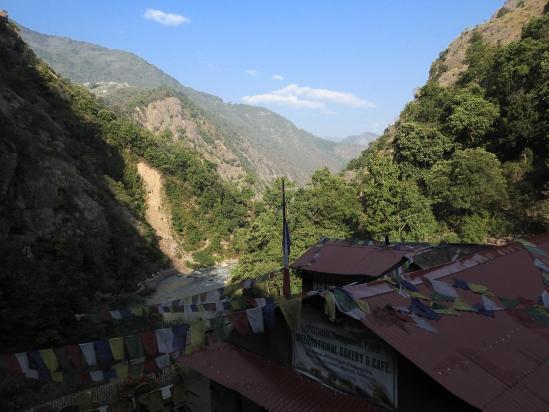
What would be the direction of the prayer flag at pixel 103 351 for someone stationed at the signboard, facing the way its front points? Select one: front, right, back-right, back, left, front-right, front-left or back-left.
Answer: front-right

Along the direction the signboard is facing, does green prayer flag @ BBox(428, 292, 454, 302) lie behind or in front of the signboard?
behind

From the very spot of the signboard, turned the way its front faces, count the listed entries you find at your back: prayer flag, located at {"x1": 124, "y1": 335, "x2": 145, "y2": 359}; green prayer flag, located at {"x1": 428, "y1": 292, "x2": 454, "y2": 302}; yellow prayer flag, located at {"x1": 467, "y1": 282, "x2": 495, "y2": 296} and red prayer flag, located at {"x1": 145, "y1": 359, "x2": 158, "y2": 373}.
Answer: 2

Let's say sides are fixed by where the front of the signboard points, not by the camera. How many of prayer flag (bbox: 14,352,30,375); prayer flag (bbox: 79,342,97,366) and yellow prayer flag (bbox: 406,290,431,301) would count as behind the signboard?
1

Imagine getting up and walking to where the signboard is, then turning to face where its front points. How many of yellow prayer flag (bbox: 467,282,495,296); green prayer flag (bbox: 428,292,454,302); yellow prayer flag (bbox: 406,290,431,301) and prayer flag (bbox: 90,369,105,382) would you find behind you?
3

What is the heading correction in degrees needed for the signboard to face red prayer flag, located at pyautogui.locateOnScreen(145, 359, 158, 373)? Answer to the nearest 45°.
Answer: approximately 45° to its right

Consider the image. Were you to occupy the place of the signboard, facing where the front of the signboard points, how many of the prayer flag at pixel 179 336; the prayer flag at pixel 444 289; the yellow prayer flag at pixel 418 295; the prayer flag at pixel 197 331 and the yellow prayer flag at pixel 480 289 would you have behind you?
3

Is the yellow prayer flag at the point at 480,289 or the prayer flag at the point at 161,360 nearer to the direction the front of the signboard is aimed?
the prayer flag

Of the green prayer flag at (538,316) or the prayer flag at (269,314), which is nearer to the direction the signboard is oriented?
the prayer flag

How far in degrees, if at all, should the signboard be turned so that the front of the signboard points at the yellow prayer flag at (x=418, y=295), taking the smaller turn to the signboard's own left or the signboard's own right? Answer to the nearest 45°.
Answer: approximately 180°

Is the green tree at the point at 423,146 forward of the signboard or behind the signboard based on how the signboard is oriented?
behind

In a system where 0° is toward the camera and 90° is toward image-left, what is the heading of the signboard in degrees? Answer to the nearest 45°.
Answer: approximately 45°

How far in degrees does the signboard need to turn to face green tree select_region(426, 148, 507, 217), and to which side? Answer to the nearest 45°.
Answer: approximately 135° to its right

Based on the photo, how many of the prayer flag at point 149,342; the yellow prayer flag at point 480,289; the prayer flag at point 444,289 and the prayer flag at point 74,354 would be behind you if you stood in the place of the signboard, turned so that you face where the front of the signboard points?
2

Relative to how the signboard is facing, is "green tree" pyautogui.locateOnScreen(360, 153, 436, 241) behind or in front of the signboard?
behind

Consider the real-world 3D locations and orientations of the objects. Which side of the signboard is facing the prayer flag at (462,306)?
back

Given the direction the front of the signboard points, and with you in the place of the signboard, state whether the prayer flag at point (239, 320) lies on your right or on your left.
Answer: on your right

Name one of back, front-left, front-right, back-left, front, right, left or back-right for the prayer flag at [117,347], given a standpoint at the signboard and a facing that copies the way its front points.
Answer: front-right

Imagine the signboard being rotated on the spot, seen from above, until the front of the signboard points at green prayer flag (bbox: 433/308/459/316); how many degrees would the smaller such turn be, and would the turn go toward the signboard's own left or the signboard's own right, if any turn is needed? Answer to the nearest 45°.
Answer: approximately 135° to the signboard's own left
